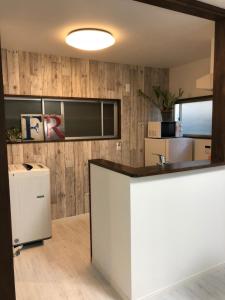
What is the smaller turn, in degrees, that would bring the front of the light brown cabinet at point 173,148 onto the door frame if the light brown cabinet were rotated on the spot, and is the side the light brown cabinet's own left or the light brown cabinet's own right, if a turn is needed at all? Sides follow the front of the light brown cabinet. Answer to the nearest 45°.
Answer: approximately 45° to the light brown cabinet's own right

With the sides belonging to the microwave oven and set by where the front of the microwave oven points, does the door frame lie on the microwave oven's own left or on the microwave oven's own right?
on the microwave oven's own right

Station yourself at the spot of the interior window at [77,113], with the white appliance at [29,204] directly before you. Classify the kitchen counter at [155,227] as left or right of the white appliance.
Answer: left

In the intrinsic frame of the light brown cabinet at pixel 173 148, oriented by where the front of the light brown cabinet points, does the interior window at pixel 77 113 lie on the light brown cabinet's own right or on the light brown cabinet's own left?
on the light brown cabinet's own right

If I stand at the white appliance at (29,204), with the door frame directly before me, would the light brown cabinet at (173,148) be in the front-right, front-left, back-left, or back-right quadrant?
back-left

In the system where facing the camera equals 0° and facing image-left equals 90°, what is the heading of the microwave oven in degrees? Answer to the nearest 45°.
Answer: approximately 315°

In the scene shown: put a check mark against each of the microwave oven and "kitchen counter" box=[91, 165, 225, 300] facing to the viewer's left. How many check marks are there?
0

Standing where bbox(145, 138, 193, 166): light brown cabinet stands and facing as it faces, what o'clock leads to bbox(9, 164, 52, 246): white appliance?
The white appliance is roughly at 3 o'clock from the light brown cabinet.

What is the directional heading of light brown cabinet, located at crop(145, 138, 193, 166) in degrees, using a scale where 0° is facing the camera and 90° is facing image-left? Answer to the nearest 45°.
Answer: approximately 315°

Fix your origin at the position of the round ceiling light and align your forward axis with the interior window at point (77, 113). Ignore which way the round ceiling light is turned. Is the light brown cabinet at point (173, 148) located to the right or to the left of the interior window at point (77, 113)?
right
